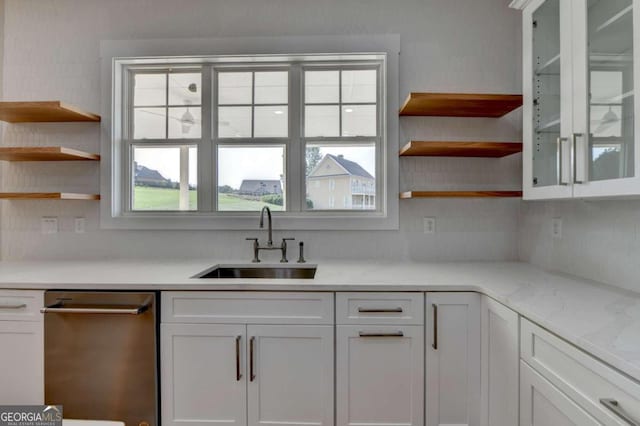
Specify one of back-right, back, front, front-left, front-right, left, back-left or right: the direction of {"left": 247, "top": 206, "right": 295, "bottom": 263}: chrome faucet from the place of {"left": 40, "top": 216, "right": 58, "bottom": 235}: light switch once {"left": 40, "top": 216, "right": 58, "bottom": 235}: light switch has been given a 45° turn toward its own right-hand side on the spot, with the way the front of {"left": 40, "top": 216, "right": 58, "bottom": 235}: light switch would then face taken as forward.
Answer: left

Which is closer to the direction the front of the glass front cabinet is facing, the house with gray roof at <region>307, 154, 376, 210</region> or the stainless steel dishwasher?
the stainless steel dishwasher

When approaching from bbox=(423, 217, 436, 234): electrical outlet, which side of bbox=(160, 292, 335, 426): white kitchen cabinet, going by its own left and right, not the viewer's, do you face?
left

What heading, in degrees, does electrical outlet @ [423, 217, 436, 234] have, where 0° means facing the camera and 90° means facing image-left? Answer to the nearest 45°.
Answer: approximately 0°

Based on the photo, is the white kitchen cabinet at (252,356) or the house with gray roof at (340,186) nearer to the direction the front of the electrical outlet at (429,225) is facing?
the white kitchen cabinet

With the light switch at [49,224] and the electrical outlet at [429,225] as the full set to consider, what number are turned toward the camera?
2

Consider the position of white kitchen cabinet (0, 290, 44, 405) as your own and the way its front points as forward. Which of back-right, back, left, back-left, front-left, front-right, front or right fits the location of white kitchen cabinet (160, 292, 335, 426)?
front-left

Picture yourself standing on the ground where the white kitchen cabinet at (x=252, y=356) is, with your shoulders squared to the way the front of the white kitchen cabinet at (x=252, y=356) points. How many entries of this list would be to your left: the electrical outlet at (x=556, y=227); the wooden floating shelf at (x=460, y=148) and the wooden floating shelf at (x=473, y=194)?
3

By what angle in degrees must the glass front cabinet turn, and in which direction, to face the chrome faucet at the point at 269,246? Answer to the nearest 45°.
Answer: approximately 45° to its right
